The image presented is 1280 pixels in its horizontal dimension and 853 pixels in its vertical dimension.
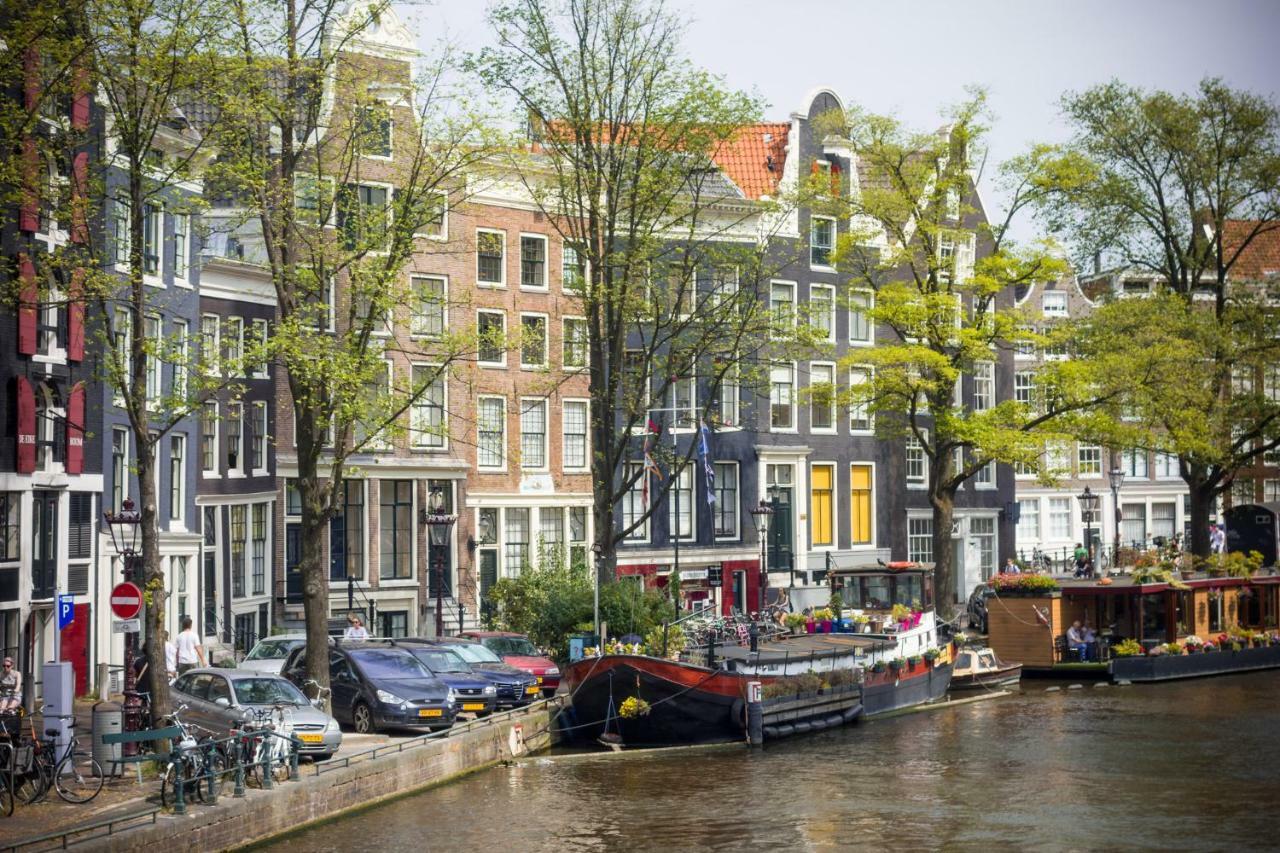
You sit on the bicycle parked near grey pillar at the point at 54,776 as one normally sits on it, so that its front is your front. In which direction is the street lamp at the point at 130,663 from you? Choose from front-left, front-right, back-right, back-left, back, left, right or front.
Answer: left

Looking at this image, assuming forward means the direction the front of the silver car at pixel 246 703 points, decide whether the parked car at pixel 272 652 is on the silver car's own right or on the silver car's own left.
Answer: on the silver car's own left

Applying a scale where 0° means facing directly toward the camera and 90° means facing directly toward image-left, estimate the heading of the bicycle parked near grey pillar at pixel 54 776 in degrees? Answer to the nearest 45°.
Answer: approximately 270°

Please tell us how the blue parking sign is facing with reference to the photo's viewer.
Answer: facing the viewer and to the right of the viewer

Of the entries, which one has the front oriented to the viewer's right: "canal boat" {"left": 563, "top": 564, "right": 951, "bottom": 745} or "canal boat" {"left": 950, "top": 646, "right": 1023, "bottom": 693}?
"canal boat" {"left": 950, "top": 646, "right": 1023, "bottom": 693}

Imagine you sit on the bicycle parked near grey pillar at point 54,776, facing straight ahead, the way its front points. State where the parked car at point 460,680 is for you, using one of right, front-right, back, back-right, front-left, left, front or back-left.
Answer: front-left

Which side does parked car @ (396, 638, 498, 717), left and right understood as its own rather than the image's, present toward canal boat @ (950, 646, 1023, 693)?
left

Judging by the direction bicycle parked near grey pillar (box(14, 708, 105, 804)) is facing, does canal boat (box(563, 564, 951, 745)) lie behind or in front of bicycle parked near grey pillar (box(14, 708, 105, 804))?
in front

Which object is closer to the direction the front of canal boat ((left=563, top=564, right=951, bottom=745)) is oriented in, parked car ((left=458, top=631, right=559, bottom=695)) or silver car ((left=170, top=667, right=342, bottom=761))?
the silver car

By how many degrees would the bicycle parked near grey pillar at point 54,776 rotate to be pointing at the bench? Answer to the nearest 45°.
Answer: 0° — it already faces it

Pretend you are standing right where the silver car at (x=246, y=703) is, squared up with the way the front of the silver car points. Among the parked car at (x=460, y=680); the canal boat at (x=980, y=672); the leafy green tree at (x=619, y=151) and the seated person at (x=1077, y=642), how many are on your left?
4

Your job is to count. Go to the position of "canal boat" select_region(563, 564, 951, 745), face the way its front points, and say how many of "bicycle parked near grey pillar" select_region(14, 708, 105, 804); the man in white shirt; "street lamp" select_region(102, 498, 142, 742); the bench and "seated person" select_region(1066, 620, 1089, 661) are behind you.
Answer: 1

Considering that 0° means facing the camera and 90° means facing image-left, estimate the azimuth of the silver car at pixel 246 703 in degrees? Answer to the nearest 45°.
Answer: approximately 315°

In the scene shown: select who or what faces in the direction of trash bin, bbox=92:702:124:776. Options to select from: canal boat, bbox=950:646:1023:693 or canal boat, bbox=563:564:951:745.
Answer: canal boat, bbox=563:564:951:745

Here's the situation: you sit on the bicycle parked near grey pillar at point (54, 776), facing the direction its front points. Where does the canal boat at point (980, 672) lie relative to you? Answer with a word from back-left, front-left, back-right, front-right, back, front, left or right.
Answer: front-left

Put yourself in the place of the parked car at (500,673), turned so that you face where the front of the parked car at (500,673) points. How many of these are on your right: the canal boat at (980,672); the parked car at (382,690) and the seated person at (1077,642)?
1

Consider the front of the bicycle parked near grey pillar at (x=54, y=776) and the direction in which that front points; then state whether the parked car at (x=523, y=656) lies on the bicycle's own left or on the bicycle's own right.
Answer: on the bicycle's own left

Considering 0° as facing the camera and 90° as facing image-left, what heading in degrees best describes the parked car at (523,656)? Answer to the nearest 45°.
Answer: approximately 315°
